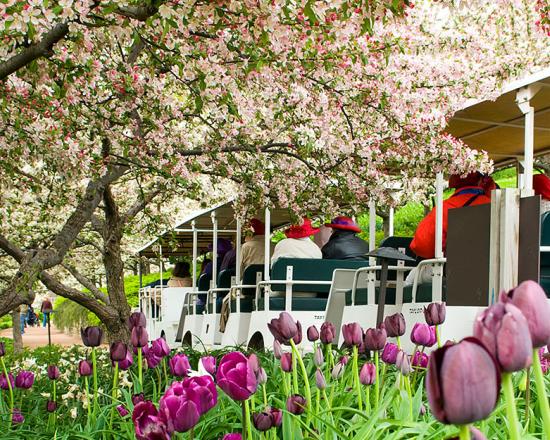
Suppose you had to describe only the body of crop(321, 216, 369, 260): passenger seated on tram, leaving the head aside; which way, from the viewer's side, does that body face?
away from the camera

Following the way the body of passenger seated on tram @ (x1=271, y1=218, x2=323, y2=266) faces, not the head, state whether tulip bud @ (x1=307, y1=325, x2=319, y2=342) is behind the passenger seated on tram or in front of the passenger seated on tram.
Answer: behind

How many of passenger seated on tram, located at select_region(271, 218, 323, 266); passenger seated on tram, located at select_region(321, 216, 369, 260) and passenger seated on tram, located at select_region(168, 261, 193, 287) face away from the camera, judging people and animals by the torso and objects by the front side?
3

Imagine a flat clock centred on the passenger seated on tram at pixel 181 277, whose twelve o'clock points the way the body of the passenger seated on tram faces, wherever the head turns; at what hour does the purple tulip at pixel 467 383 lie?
The purple tulip is roughly at 6 o'clock from the passenger seated on tram.

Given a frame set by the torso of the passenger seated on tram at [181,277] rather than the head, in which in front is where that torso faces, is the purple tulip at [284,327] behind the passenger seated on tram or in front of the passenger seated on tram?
behind

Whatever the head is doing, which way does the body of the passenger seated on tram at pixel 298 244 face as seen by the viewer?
away from the camera

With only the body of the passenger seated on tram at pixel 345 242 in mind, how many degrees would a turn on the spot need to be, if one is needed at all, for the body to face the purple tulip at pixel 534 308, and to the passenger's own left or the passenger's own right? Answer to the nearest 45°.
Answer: approximately 180°

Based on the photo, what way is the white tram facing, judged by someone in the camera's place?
facing away from the viewer and to the left of the viewer

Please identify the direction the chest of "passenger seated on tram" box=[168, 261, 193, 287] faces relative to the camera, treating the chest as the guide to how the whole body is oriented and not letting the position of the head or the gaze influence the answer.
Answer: away from the camera

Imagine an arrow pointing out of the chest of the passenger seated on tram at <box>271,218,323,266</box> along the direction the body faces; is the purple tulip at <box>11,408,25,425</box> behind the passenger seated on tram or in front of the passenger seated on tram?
behind

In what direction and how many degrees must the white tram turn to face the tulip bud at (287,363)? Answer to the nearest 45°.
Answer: approximately 135° to its left

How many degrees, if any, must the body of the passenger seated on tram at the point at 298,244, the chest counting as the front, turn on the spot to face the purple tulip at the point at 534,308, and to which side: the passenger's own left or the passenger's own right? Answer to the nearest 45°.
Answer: approximately 180°

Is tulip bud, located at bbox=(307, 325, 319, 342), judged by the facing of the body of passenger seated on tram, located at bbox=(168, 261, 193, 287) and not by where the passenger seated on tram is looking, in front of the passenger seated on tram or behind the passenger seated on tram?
behind

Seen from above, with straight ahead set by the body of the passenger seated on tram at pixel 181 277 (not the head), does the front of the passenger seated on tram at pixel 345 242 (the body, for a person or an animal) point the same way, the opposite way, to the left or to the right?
the same way

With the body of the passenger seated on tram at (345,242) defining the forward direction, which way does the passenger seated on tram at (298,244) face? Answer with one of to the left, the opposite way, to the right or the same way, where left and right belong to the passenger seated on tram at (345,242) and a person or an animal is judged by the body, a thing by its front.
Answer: the same way
